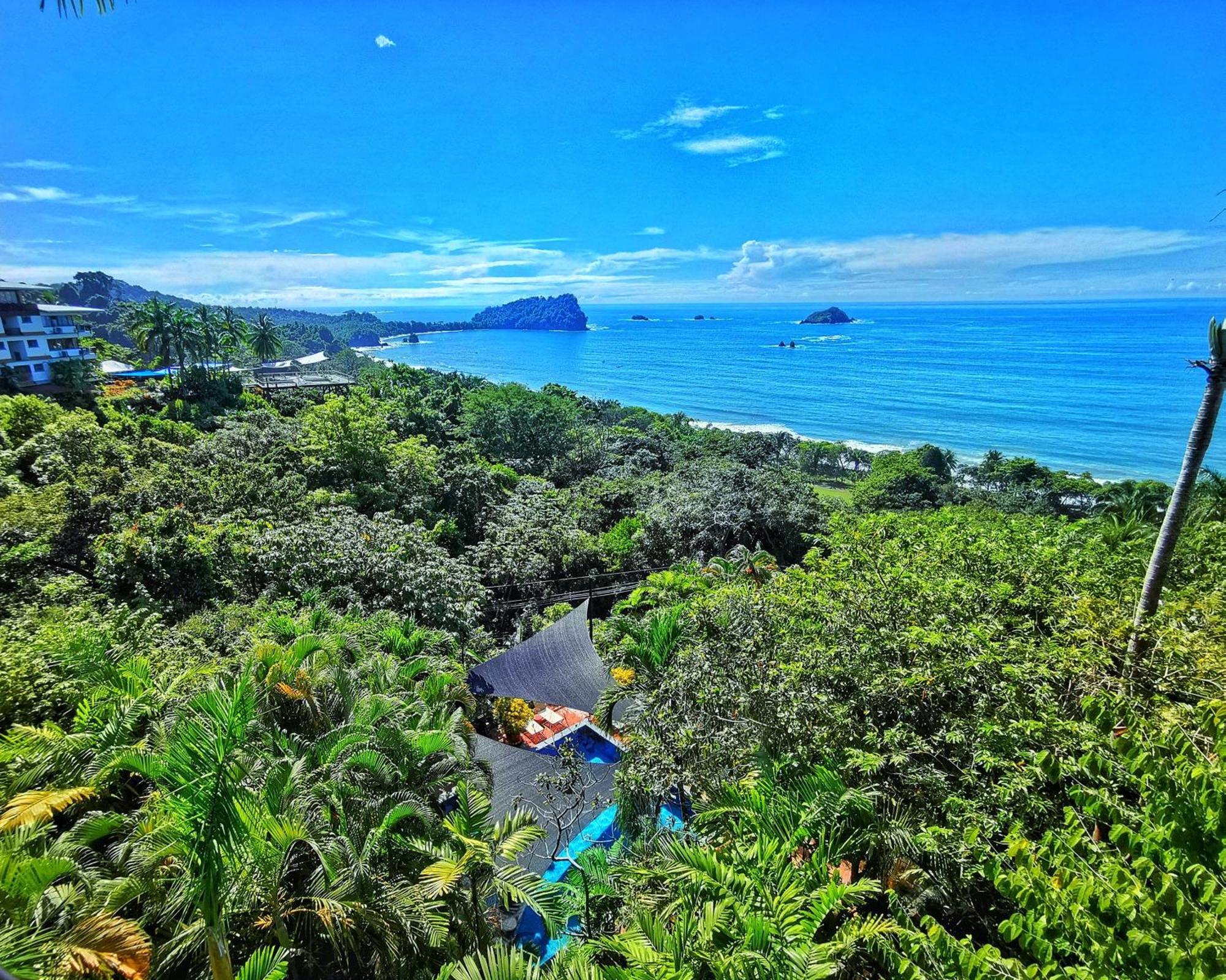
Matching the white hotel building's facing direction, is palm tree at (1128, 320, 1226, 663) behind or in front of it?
in front

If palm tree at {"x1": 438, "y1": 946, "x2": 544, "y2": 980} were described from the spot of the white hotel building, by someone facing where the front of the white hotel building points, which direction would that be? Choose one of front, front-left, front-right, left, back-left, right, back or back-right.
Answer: front-right

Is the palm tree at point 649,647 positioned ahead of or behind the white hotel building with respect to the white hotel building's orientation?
ahead

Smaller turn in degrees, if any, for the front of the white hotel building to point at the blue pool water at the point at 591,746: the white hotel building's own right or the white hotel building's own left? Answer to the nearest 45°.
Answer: approximately 45° to the white hotel building's own right

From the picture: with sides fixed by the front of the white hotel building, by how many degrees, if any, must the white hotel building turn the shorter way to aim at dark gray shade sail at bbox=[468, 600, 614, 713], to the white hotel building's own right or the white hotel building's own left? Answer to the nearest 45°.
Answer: approximately 45° to the white hotel building's own right

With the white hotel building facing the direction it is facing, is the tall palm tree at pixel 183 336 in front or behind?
in front

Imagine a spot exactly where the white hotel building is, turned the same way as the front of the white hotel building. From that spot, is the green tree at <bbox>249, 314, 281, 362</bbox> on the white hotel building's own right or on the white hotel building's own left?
on the white hotel building's own left

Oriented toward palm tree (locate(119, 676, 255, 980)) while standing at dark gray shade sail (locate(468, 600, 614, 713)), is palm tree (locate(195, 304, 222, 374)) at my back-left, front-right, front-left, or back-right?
back-right

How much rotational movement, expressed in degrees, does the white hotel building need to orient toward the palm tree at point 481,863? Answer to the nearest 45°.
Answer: approximately 45° to its right

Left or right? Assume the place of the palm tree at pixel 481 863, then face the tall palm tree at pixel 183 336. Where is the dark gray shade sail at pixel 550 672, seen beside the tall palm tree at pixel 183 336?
right
